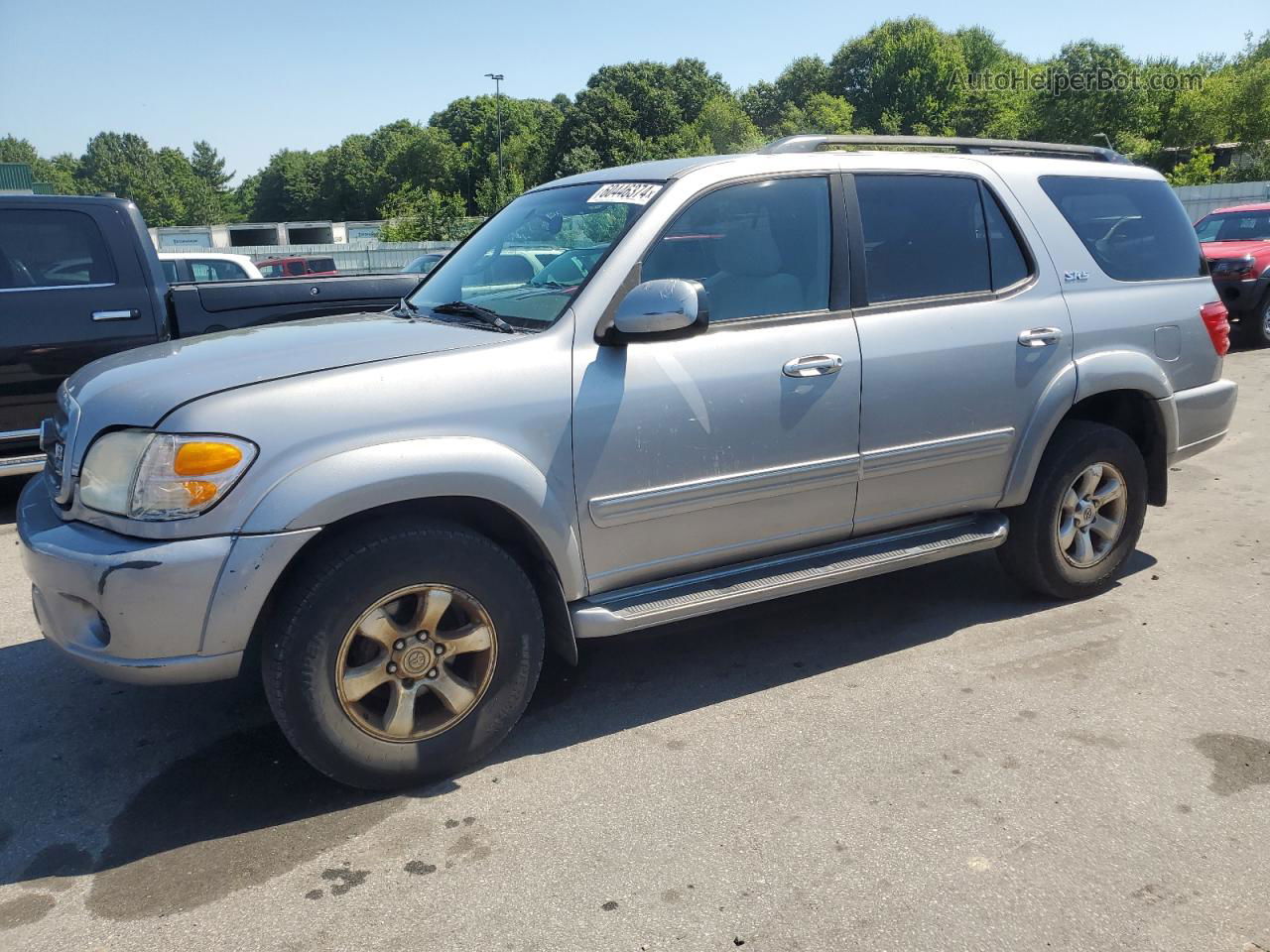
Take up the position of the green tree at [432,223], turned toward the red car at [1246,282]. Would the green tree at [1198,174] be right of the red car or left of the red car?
left

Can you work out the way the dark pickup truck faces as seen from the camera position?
facing to the left of the viewer

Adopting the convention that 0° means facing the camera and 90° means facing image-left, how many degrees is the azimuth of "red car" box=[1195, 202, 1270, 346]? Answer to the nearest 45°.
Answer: approximately 45°

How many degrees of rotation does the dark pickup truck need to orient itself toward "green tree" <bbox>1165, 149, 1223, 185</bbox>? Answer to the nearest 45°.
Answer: approximately 135° to its right

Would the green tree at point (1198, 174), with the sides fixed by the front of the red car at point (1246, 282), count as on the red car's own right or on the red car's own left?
on the red car's own right

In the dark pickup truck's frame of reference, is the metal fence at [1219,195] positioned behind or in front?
behind

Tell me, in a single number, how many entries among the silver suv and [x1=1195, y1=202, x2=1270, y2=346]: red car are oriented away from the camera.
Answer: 0

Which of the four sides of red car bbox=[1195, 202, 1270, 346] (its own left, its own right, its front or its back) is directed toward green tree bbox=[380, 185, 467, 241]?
right

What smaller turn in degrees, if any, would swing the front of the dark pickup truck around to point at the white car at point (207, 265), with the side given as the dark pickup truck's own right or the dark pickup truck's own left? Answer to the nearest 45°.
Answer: approximately 90° to the dark pickup truck's own right

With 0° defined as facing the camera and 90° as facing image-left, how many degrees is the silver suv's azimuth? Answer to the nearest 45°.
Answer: approximately 45°

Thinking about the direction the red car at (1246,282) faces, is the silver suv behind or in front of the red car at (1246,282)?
in front

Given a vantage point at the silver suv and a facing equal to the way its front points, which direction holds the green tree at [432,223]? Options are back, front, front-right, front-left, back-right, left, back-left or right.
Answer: back-right

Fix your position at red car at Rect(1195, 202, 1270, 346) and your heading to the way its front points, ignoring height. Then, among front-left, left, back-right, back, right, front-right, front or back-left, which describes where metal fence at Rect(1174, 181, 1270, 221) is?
back-right

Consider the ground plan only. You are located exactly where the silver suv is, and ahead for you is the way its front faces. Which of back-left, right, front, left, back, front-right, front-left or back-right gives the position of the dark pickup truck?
right

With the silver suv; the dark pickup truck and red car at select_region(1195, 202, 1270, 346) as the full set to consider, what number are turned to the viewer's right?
0
